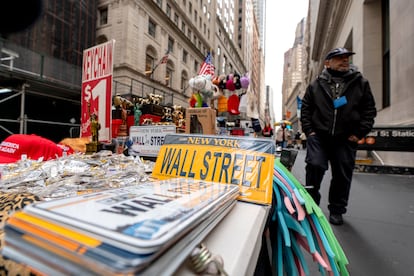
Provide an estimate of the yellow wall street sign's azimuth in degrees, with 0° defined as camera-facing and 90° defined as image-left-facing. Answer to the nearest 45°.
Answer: approximately 0°

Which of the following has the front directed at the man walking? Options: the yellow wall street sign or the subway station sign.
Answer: the subway station sign

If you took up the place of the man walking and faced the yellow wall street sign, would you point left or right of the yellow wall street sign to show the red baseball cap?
right

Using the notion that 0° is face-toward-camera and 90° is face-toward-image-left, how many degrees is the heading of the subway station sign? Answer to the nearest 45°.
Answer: approximately 0°

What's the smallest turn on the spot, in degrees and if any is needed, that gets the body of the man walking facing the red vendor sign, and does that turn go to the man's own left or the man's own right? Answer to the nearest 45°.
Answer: approximately 90° to the man's own right
